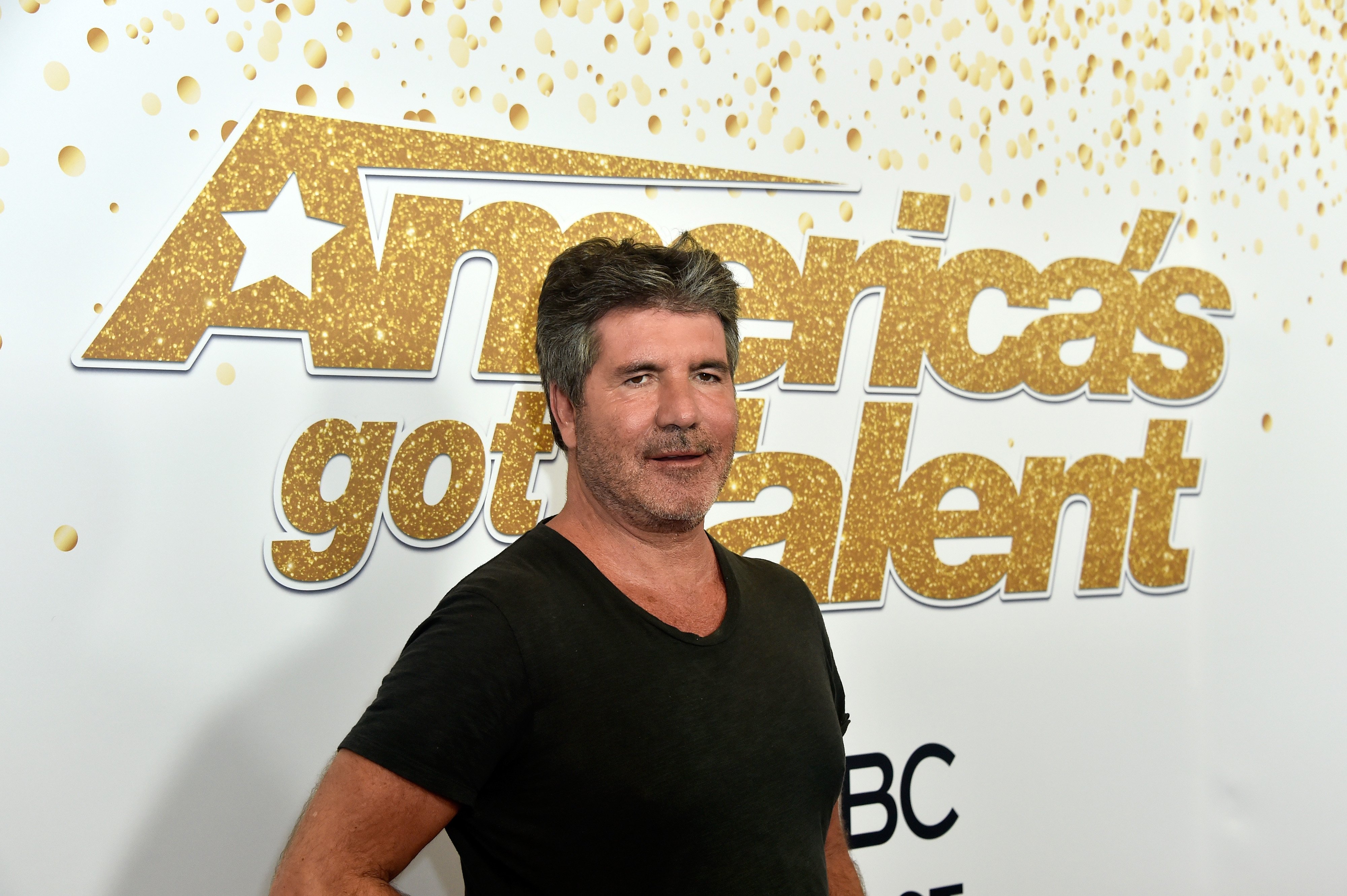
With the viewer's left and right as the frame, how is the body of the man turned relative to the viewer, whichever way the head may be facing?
facing the viewer and to the right of the viewer
